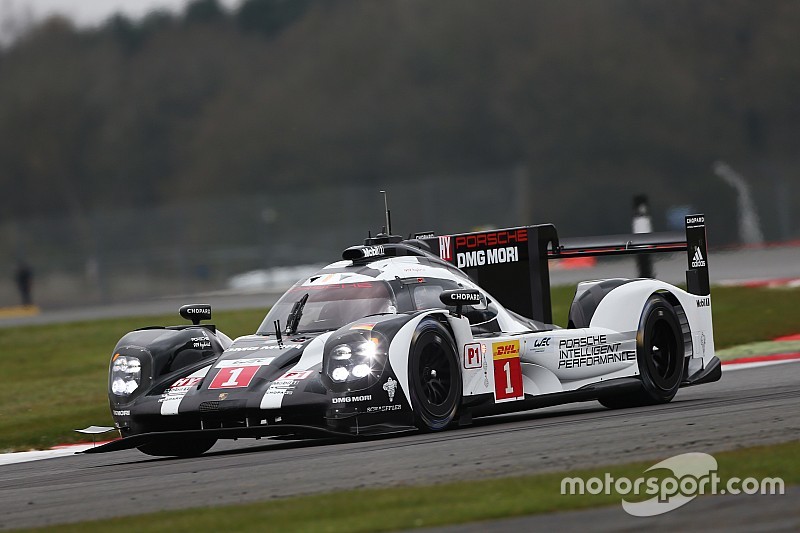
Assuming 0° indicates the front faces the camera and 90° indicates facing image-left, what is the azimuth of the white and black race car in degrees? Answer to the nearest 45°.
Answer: approximately 45°
